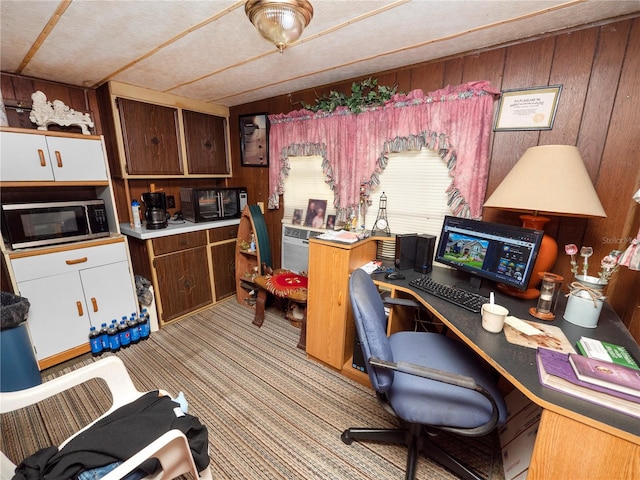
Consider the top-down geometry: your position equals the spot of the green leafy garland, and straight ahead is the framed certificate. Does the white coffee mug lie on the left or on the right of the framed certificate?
right

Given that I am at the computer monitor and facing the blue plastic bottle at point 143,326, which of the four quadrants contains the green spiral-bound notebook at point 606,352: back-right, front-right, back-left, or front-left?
back-left

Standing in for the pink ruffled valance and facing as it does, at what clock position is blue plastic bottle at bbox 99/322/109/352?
The blue plastic bottle is roughly at 1 o'clock from the pink ruffled valance.

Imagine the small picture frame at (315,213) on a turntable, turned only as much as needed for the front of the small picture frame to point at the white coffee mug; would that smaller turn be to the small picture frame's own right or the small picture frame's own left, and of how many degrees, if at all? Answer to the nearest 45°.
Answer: approximately 90° to the small picture frame's own left

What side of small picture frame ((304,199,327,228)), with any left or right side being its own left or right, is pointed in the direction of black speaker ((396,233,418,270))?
left

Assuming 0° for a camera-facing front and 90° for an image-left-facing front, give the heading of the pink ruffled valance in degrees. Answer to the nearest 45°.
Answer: approximately 45°

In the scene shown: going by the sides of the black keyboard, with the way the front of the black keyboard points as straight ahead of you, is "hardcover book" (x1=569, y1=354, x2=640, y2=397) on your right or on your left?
on your left

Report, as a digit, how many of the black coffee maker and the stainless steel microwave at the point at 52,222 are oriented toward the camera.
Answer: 2

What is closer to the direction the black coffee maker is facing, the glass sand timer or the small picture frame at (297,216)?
the glass sand timer

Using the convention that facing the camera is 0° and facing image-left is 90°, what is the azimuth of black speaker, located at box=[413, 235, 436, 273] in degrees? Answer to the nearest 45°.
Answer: approximately 45°
